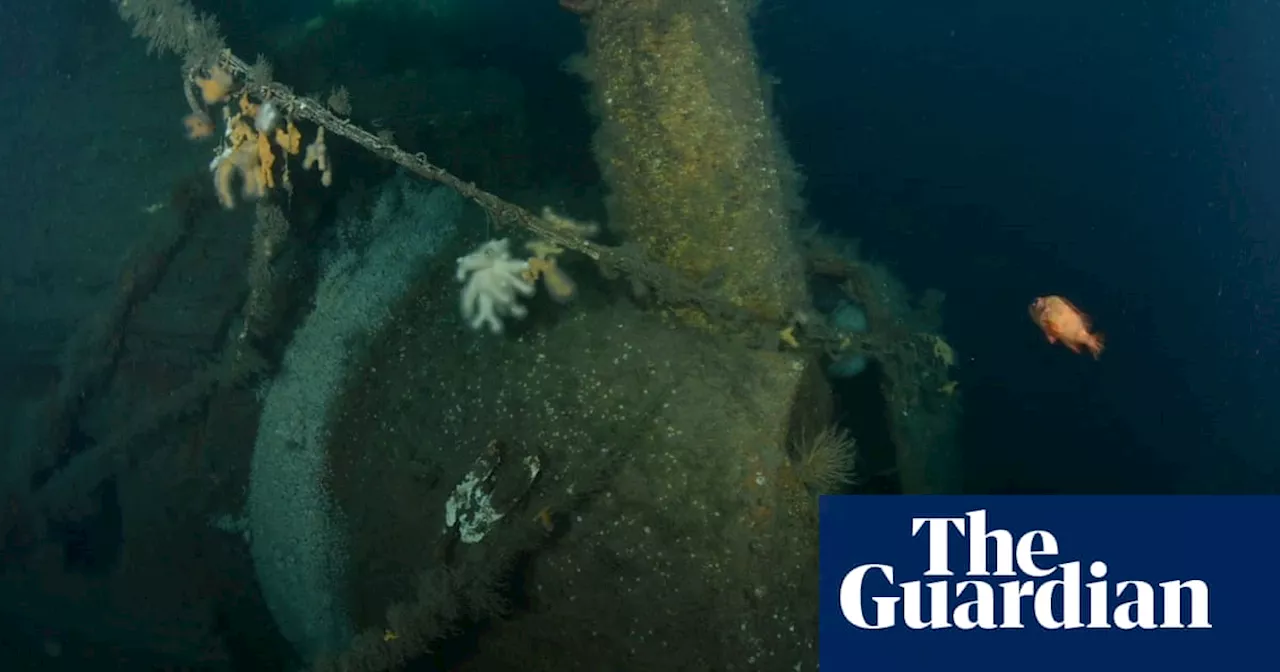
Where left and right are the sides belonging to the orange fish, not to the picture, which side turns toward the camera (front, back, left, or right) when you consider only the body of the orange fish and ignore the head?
left

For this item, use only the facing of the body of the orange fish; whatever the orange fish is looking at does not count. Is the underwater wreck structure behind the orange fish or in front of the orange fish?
in front

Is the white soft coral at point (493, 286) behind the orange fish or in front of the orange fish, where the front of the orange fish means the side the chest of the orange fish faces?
in front
